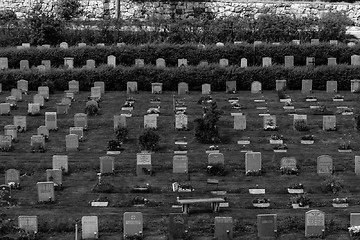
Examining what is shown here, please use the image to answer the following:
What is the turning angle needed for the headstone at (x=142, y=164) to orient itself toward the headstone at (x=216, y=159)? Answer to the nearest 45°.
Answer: approximately 90° to its left

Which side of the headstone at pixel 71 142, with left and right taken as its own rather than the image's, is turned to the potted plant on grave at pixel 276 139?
left

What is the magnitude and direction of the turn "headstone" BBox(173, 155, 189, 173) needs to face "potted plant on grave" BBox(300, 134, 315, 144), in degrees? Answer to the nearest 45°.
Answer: approximately 135° to its left

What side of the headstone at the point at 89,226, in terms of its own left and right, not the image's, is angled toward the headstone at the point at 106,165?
back

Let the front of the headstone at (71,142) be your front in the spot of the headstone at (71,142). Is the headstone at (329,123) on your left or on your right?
on your left

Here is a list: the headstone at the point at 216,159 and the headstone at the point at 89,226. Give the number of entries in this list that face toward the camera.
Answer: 2

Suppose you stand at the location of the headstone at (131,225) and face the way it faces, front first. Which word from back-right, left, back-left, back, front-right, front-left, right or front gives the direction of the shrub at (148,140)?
back

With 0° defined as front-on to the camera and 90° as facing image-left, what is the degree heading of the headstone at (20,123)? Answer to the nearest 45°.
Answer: approximately 0°

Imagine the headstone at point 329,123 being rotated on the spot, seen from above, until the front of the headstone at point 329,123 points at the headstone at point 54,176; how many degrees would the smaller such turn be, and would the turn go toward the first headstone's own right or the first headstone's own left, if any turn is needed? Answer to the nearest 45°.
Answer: approximately 45° to the first headstone's own right

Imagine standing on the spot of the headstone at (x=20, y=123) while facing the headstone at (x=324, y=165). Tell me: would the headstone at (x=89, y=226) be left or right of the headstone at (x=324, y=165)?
right

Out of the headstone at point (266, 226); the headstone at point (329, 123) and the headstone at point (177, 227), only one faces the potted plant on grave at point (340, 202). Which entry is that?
the headstone at point (329, 123)
